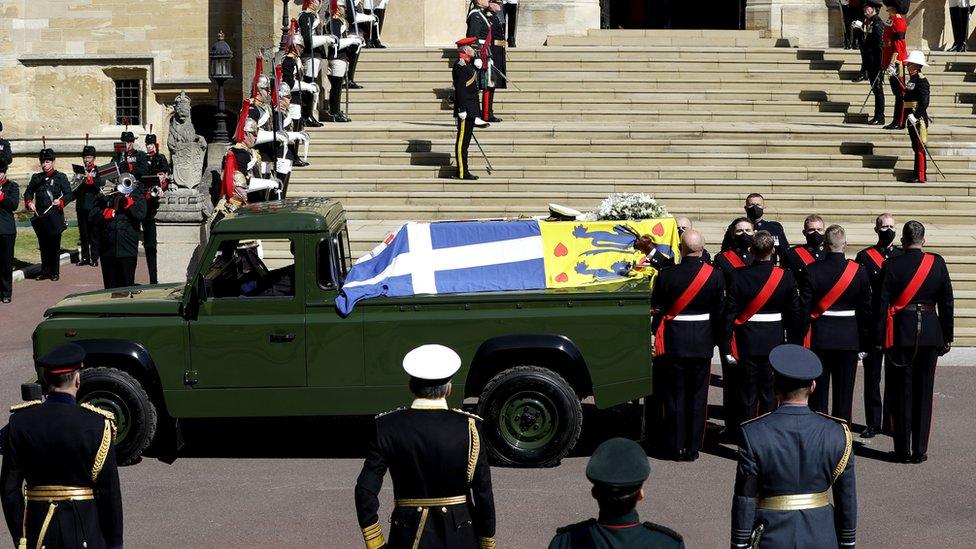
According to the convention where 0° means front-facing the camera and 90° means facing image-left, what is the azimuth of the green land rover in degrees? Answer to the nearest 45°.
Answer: approximately 90°

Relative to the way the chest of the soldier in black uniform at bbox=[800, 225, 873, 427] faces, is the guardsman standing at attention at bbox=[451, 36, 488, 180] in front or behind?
in front

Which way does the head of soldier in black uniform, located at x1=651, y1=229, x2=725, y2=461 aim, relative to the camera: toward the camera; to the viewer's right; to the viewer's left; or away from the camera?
away from the camera

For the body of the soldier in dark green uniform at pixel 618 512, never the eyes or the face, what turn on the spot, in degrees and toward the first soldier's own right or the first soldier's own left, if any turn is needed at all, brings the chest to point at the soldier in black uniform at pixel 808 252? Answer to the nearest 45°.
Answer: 0° — they already face them

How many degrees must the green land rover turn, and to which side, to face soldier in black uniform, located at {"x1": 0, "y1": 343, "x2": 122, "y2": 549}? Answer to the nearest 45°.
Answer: approximately 90° to its left

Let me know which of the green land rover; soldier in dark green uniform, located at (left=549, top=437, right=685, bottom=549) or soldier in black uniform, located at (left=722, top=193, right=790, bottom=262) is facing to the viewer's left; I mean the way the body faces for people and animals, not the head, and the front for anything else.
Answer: the green land rover

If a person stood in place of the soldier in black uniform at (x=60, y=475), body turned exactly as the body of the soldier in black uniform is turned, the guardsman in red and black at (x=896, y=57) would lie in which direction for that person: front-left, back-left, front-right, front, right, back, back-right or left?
front-right

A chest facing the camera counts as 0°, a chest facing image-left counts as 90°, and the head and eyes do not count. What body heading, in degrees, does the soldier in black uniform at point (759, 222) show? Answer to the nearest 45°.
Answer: approximately 0°

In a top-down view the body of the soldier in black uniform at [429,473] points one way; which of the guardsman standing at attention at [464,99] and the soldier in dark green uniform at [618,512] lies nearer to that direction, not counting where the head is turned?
the guardsman standing at attention

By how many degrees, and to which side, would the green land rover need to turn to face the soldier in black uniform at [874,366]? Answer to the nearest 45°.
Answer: approximately 180°

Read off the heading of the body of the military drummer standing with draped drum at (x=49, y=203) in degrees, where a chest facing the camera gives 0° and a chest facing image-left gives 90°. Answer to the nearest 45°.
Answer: approximately 0°
